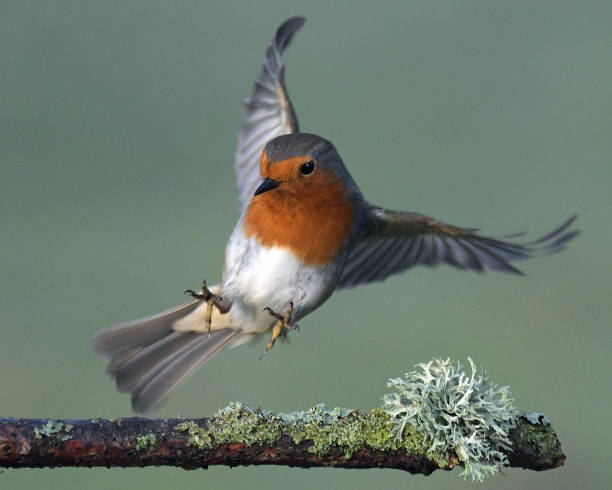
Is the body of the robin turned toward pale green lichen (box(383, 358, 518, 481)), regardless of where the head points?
no

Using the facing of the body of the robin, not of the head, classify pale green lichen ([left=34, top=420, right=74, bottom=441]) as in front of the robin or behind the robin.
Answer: in front

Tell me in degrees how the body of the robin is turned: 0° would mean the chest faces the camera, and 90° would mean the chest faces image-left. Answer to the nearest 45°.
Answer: approximately 45°

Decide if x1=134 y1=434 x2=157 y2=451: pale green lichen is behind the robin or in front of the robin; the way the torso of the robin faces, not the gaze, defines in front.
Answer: in front
